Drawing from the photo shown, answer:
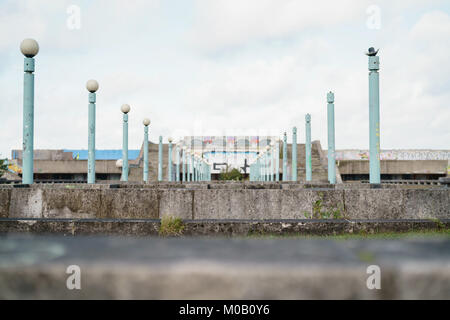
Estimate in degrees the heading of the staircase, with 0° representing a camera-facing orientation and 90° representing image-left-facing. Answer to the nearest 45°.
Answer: approximately 0°

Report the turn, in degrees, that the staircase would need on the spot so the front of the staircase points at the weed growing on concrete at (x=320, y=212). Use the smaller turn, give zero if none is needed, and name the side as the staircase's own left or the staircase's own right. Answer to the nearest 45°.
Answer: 0° — it already faces it

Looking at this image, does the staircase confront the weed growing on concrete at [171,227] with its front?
yes

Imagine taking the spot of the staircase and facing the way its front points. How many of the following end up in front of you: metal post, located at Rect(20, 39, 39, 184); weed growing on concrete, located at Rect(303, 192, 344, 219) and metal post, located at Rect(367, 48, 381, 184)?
3

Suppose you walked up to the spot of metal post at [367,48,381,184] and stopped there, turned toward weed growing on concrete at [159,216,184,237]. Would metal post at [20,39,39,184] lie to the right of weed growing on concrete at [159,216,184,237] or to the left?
right

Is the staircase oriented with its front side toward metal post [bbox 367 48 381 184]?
yes
